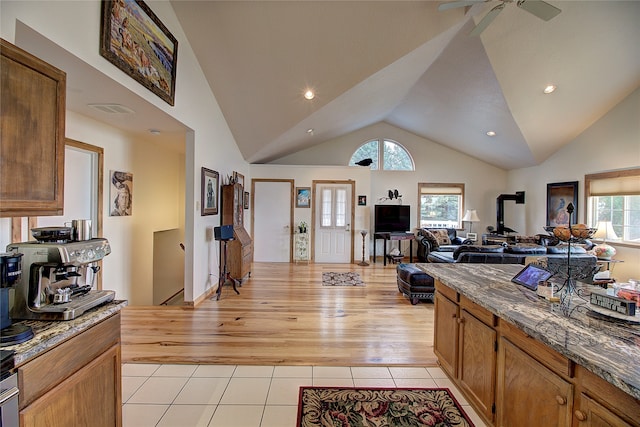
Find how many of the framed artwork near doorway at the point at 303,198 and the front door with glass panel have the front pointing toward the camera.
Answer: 2

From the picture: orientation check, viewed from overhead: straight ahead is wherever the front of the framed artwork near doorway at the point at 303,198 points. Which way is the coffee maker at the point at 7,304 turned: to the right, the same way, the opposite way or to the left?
to the left

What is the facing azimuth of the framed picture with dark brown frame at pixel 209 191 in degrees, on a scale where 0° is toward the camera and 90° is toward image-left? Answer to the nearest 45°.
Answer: approximately 315°

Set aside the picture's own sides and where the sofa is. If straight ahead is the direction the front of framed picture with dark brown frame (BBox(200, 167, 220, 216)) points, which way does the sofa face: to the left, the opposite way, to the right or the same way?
to the left

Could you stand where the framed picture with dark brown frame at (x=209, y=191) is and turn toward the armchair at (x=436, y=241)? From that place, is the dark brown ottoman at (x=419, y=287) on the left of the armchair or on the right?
right

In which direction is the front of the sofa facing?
away from the camera

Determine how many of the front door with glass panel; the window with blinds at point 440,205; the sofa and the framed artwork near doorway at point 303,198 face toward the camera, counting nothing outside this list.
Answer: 3

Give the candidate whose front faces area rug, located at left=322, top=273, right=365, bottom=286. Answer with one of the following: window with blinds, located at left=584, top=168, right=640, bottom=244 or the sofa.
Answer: the window with blinds

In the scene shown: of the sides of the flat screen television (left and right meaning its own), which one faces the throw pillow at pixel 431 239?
left

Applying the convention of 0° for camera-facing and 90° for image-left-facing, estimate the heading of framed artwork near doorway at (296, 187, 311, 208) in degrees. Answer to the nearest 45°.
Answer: approximately 0°
